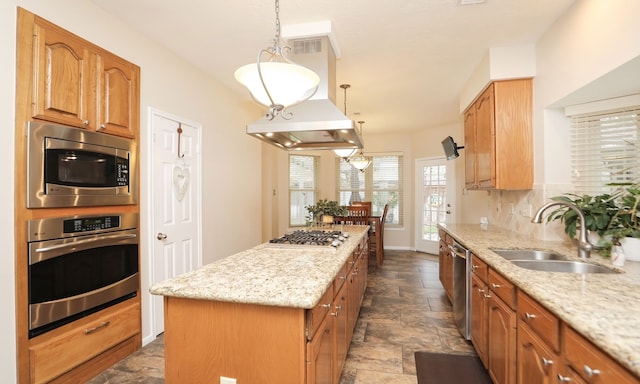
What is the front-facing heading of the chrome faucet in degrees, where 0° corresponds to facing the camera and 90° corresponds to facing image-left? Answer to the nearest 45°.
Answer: approximately 90°

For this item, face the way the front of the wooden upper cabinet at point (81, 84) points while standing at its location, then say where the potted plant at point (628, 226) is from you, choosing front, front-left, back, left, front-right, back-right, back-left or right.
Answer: front

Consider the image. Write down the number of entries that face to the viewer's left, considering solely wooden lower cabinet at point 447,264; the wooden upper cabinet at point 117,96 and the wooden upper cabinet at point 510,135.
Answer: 2

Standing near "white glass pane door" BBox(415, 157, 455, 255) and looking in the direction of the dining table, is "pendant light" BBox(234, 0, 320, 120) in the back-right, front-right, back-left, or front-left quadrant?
front-left

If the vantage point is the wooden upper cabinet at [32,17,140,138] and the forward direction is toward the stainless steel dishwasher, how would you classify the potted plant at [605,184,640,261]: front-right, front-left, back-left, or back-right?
front-right

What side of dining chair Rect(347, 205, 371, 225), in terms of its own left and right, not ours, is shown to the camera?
back

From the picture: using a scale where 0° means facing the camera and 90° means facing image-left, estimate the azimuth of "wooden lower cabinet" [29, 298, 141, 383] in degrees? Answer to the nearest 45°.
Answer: approximately 315°

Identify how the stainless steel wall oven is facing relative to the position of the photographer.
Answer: facing the viewer and to the right of the viewer

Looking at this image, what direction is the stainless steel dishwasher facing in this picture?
to the viewer's left

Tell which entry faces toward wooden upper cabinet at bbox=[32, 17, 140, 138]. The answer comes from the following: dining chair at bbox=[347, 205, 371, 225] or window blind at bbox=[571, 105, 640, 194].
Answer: the window blind

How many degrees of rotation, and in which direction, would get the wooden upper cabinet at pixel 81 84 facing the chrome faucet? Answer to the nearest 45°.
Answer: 0° — it already faces it

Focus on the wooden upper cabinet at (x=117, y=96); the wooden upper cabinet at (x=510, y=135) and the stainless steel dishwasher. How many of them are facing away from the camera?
0

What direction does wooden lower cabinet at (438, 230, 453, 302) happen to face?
to the viewer's left
